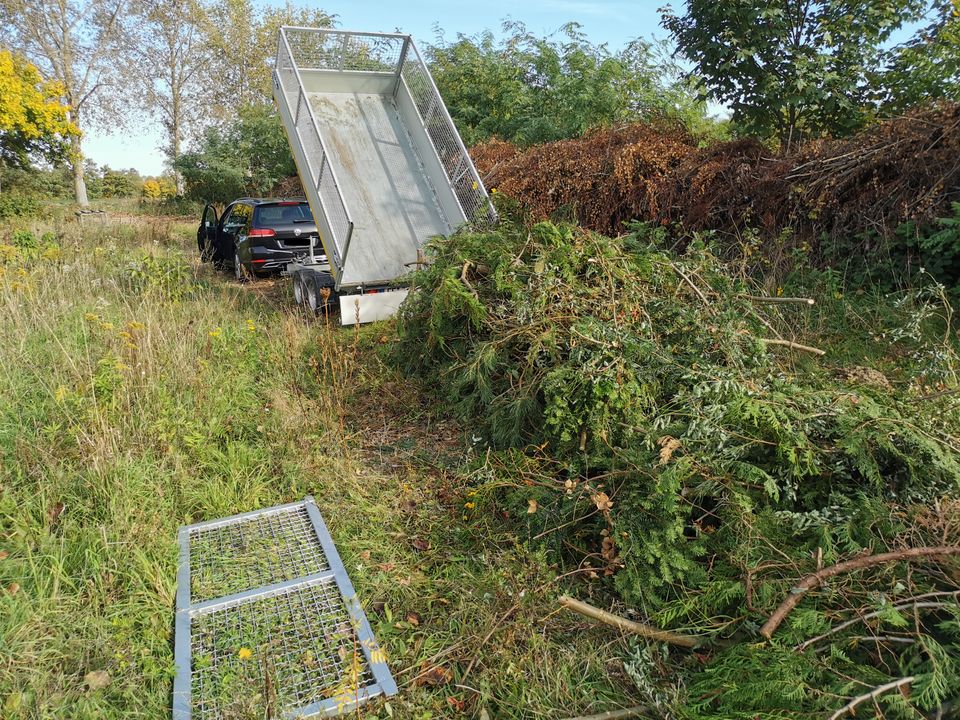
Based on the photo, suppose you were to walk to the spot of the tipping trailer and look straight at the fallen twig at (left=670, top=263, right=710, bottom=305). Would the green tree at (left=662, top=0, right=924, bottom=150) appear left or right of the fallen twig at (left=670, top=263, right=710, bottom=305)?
left

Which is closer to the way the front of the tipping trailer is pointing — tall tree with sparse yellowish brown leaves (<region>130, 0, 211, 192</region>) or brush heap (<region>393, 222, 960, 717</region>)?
the tall tree with sparse yellowish brown leaves

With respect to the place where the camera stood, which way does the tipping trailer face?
facing away from the viewer and to the left of the viewer

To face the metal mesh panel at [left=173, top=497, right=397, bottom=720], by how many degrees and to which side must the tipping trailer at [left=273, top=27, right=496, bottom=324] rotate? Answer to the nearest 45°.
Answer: approximately 135° to its left

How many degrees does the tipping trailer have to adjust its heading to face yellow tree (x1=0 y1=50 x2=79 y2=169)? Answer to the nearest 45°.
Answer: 0° — it already faces it

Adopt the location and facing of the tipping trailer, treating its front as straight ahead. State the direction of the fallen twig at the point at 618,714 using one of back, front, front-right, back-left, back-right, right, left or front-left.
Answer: back-left

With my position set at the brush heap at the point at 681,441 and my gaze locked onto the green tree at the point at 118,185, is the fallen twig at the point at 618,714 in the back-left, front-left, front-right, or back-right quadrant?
back-left

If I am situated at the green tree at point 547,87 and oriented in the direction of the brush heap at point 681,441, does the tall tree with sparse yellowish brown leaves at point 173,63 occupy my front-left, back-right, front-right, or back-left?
back-right

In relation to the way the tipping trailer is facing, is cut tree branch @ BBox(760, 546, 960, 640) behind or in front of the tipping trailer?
behind

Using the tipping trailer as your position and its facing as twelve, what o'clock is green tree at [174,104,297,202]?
The green tree is roughly at 1 o'clock from the tipping trailer.

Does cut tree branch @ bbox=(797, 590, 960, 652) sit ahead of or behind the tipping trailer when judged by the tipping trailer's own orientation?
behind

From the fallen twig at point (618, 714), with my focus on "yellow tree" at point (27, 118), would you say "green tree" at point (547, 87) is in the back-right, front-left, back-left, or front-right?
front-right

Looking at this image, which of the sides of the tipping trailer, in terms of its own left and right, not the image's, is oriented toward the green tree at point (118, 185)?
front

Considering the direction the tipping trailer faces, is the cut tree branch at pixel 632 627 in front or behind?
behind

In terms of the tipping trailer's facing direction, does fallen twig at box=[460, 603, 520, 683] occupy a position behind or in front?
behind

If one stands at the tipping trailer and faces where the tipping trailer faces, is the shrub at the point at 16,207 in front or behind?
in front
